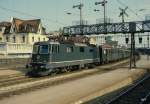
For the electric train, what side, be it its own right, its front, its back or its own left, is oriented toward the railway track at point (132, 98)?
left

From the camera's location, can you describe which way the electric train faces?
facing the viewer and to the left of the viewer
